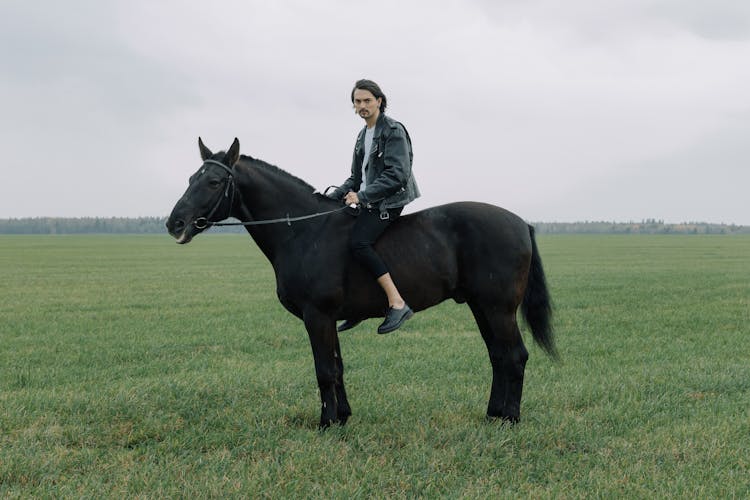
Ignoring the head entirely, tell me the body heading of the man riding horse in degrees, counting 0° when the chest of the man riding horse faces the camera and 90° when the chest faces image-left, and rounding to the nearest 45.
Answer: approximately 45°

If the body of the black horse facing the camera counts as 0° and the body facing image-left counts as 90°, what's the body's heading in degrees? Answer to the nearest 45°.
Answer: approximately 90°
